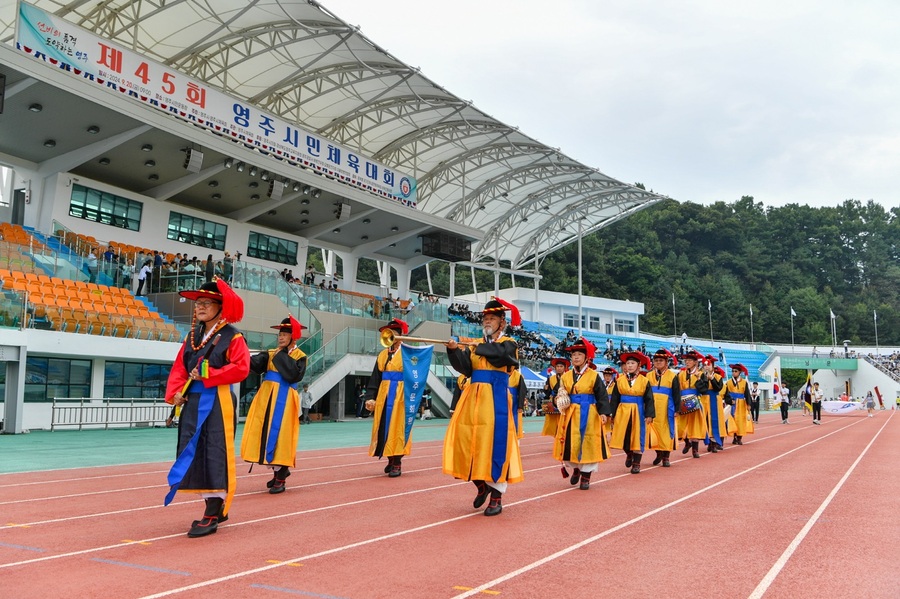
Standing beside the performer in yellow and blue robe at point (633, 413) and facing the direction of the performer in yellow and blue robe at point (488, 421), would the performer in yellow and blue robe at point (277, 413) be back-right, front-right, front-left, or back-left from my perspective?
front-right

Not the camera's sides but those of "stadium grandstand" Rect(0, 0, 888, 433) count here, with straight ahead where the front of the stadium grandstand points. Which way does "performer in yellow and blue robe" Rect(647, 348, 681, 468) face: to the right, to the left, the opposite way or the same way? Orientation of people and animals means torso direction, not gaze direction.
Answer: to the right

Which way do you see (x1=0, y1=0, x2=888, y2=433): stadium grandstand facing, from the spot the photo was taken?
facing the viewer and to the right of the viewer

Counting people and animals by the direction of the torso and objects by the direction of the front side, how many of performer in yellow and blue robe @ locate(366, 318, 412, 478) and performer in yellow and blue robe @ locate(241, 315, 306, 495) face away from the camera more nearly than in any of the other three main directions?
0

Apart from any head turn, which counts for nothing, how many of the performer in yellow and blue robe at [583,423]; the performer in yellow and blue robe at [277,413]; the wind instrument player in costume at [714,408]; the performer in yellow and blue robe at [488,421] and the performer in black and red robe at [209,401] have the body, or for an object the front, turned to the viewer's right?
0

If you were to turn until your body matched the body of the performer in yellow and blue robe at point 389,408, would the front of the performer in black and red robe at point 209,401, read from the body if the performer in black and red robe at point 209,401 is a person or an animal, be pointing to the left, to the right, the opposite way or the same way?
the same way

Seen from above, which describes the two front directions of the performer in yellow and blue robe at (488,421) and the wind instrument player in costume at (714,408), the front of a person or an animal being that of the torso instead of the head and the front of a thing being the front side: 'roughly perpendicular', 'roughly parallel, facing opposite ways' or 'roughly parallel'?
roughly parallel

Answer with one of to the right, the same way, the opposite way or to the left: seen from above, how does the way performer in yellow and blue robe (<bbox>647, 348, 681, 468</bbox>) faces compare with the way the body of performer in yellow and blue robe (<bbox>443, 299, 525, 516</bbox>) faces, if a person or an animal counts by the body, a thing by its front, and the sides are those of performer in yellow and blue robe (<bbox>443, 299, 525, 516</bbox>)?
the same way

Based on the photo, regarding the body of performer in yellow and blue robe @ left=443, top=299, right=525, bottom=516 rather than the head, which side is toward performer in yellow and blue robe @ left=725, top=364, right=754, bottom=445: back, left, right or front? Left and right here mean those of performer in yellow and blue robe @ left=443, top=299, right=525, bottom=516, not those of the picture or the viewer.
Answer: back

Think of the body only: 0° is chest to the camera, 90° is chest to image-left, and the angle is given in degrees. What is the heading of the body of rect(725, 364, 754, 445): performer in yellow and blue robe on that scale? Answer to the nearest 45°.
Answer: approximately 45°

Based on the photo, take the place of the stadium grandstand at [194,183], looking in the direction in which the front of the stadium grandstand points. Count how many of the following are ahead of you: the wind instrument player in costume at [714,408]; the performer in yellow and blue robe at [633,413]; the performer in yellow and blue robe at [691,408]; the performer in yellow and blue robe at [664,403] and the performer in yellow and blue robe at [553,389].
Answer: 5

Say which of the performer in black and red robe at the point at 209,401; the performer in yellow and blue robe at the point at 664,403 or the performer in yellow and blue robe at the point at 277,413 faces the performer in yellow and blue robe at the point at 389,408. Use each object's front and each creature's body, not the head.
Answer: the performer in yellow and blue robe at the point at 664,403

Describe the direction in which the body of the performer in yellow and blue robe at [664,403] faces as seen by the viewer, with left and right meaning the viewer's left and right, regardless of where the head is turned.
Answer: facing the viewer and to the left of the viewer

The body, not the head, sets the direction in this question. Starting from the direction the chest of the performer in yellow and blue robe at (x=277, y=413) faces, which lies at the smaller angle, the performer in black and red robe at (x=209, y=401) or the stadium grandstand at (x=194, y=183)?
the performer in black and red robe

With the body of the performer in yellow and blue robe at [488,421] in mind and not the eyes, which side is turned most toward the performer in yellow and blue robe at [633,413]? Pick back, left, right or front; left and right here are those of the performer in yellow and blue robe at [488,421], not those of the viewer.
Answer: back

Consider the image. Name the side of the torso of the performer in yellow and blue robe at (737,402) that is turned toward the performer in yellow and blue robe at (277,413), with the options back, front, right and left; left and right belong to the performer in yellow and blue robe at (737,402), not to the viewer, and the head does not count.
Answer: front

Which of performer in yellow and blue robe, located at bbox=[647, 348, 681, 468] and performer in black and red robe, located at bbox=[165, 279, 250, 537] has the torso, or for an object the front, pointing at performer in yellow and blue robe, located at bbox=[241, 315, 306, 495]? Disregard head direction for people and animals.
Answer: performer in yellow and blue robe, located at bbox=[647, 348, 681, 468]

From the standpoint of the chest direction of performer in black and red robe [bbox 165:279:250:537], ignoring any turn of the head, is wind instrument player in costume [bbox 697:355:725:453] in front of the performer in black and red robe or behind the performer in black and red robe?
behind

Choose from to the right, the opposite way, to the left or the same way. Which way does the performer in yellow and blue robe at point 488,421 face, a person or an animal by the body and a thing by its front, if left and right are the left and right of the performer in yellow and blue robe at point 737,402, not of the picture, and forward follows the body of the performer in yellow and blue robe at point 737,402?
the same way

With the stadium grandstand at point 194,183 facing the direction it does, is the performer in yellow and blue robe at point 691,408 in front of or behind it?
in front
